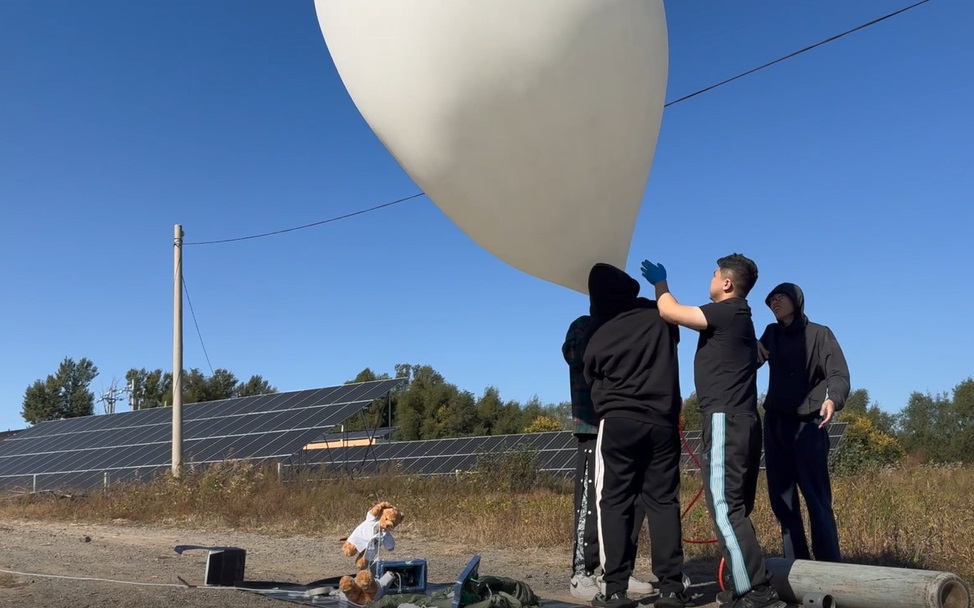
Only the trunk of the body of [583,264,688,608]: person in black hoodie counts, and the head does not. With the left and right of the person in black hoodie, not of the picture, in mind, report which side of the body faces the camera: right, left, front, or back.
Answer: back

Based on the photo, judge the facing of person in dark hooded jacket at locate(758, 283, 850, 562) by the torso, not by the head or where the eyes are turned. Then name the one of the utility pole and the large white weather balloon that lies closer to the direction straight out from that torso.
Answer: the large white weather balloon

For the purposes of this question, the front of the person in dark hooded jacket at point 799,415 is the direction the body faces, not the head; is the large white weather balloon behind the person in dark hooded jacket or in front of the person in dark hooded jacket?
in front

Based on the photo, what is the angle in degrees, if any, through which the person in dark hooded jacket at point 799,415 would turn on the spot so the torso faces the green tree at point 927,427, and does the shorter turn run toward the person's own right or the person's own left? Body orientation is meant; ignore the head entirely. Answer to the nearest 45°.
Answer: approximately 135° to the person's own right

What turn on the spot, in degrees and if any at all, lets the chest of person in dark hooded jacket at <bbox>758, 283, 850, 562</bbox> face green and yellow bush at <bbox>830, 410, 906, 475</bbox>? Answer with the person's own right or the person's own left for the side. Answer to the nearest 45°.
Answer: approximately 135° to the person's own right

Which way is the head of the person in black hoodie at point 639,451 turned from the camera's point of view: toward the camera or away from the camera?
away from the camera

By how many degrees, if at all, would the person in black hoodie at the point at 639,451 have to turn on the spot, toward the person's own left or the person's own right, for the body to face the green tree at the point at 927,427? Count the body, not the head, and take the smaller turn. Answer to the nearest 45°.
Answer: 0° — they already face it

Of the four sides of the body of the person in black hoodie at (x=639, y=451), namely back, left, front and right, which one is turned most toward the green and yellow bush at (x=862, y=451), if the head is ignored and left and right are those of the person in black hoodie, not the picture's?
front

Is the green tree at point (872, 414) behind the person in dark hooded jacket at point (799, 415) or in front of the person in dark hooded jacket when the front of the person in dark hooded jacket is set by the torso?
behind
